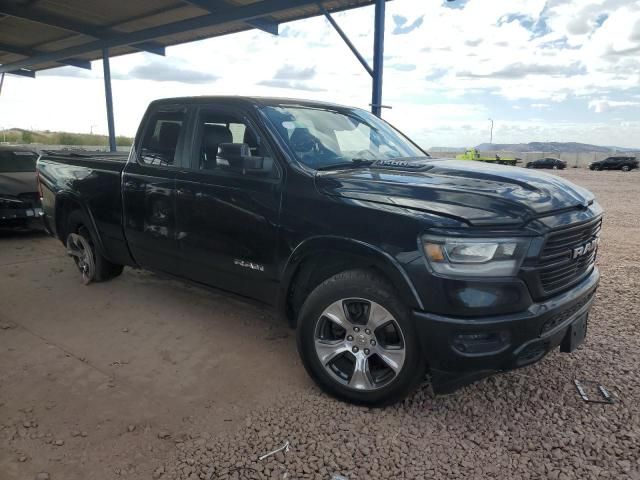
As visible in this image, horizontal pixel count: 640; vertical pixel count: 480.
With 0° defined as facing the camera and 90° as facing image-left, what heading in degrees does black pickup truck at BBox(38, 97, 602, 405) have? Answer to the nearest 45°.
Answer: approximately 315°

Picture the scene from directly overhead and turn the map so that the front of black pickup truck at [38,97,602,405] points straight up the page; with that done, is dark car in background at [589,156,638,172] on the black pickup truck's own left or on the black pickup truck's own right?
on the black pickup truck's own left

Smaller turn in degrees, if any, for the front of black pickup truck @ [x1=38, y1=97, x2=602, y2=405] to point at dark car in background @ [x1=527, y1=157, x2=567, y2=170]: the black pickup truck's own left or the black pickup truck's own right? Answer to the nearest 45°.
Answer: approximately 90° to the black pickup truck's own left

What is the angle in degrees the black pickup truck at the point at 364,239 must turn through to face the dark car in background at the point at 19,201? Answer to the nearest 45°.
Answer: approximately 180°
